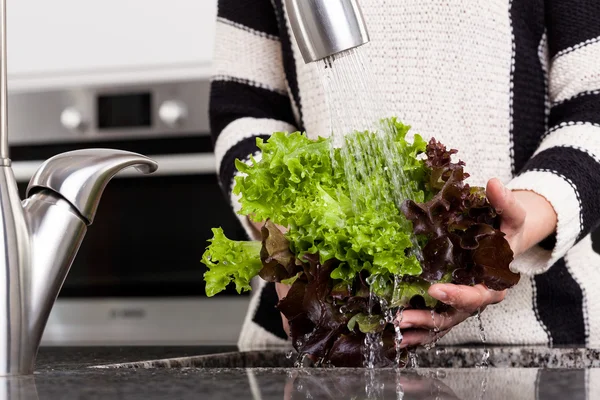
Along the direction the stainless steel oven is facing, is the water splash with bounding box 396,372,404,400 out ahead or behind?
ahead

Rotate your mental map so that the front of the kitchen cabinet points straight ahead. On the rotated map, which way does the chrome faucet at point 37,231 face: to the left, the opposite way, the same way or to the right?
to the left

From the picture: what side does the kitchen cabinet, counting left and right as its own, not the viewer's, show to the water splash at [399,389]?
front

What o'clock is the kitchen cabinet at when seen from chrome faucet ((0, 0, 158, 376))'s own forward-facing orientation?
The kitchen cabinet is roughly at 9 o'clock from the chrome faucet.

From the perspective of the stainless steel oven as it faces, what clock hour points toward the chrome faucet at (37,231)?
The chrome faucet is roughly at 12 o'clock from the stainless steel oven.

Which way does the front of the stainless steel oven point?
toward the camera

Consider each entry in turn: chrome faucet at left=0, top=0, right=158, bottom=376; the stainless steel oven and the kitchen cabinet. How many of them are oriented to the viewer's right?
1

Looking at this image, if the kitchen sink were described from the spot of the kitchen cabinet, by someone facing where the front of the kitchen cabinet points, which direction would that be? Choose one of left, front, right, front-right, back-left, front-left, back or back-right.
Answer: front

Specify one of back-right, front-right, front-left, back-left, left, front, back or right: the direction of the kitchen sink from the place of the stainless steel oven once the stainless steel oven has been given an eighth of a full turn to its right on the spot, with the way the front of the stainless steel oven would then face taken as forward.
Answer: front-left

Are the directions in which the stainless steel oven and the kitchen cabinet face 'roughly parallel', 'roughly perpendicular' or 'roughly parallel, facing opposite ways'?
roughly parallel

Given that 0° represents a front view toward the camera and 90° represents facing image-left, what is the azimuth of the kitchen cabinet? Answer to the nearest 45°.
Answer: approximately 0°

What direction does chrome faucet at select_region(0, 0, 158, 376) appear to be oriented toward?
to the viewer's right
